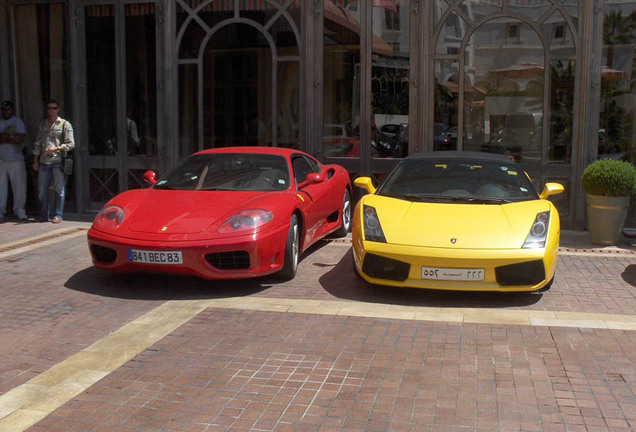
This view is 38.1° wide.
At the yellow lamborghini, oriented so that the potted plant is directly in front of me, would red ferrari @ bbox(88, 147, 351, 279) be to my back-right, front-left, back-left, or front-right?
back-left

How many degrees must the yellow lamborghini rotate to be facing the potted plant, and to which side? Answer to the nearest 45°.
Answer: approximately 135° to its left

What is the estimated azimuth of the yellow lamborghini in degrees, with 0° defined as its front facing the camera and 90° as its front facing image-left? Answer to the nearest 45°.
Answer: approximately 0°

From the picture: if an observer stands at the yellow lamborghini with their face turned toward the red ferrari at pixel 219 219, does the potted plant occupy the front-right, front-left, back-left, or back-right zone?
back-right

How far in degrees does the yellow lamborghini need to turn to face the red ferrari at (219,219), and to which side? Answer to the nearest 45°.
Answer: approximately 90° to its right

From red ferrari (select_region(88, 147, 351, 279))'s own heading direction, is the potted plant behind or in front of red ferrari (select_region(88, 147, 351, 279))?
behind

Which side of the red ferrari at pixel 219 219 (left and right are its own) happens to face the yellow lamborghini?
left
